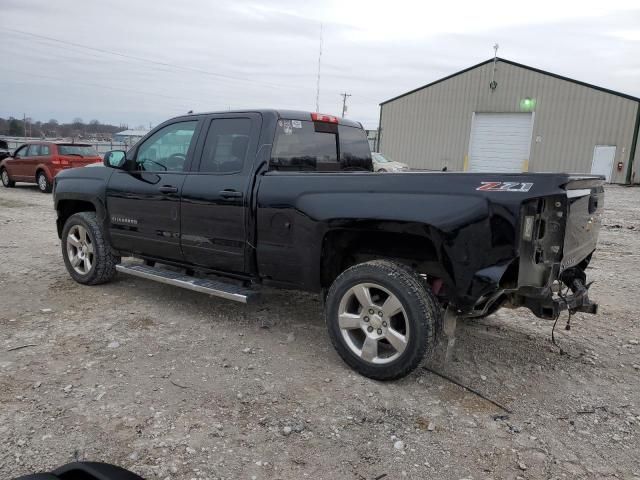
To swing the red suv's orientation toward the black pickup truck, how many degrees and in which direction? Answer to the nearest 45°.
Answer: approximately 135° to its left

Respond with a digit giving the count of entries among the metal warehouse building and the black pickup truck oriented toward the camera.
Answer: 1

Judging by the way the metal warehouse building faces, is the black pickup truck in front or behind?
in front

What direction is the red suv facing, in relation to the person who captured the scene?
facing away from the viewer and to the left of the viewer

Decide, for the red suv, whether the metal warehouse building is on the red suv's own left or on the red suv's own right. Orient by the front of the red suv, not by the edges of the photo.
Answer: on the red suv's own right

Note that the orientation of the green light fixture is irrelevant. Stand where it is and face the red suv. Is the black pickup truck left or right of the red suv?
left

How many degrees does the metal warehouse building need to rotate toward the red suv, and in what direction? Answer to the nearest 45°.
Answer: approximately 45° to its right

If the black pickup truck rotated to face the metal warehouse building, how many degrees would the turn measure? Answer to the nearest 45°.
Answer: approximately 45° to its right

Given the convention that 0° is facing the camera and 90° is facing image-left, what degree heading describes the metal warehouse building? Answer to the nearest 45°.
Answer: approximately 0°

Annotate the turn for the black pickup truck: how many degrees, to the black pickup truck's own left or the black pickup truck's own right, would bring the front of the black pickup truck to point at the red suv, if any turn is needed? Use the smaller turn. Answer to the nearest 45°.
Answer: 0° — it already faces it

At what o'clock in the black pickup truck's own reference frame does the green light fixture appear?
The green light fixture is roughly at 2 o'clock from the black pickup truck.

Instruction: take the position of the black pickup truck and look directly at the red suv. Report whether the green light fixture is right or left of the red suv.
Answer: right

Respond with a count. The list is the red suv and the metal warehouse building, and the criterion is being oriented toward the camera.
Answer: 1

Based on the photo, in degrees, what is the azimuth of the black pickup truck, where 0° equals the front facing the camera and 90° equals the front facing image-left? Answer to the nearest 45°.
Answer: approximately 135°

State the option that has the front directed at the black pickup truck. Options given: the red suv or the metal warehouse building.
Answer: the metal warehouse building
